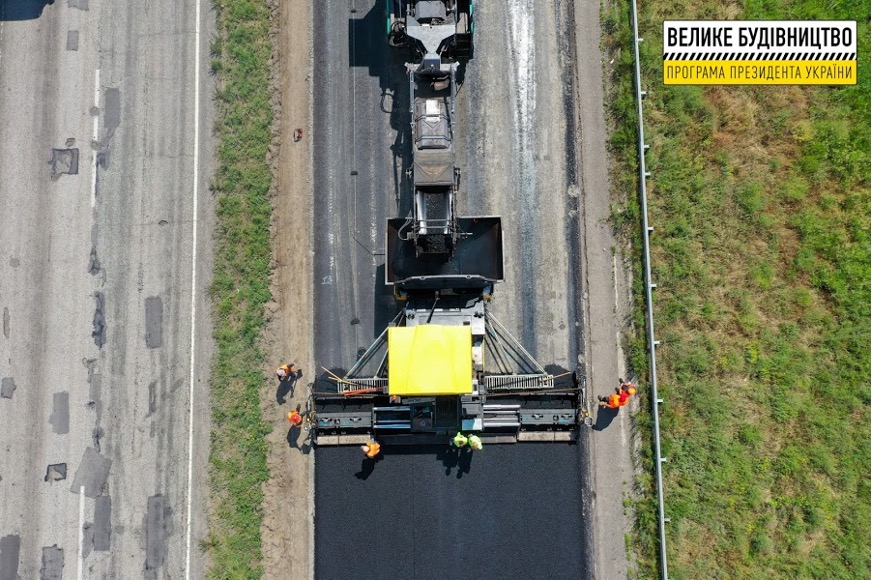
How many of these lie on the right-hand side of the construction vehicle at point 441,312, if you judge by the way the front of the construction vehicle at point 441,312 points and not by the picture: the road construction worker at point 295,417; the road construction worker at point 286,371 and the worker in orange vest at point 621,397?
1

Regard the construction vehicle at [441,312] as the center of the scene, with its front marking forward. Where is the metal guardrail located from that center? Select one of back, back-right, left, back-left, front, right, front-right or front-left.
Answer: right

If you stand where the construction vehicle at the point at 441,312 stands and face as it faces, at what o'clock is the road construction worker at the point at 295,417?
The road construction worker is roughly at 9 o'clock from the construction vehicle.

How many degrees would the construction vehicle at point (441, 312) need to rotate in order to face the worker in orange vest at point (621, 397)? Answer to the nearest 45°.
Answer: approximately 90° to its right

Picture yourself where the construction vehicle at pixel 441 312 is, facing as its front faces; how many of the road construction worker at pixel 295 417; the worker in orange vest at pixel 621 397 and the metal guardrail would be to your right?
2

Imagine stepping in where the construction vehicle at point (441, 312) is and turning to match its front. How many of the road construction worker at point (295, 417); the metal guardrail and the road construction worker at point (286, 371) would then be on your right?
1

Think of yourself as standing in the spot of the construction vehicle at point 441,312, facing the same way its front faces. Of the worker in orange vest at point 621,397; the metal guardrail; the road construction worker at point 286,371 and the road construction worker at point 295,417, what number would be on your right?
2

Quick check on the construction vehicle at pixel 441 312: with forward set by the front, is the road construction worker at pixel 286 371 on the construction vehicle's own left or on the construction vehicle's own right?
on the construction vehicle's own left
